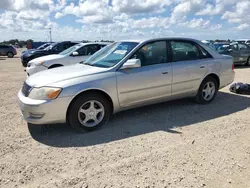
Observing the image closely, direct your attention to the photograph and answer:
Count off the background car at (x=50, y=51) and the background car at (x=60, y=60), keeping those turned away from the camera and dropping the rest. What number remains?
0

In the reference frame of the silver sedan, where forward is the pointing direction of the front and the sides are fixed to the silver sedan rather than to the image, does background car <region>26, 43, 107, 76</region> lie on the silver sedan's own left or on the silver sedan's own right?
on the silver sedan's own right

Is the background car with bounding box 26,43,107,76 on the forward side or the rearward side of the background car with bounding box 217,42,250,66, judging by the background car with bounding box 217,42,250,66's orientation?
on the forward side

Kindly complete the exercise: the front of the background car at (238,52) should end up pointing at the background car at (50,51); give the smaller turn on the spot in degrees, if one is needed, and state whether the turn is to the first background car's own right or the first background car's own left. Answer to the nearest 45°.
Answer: approximately 45° to the first background car's own right

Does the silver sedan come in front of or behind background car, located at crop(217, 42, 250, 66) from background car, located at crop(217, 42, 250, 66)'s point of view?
in front

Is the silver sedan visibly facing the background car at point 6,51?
no

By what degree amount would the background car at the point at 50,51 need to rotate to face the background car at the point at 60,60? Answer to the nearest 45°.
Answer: approximately 45° to its left

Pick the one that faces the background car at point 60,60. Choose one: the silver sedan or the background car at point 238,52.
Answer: the background car at point 238,52

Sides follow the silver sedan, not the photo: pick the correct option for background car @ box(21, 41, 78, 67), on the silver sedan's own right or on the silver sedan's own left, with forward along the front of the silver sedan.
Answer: on the silver sedan's own right

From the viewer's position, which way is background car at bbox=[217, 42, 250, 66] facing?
facing the viewer and to the left of the viewer

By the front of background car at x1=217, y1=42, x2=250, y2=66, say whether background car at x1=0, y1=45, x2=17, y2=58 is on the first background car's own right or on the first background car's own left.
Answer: on the first background car's own right

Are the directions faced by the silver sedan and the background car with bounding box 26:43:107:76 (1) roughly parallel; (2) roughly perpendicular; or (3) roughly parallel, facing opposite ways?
roughly parallel

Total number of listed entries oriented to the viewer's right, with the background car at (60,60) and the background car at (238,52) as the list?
0

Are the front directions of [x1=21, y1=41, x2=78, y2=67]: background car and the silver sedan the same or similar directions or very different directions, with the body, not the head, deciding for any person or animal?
same or similar directions

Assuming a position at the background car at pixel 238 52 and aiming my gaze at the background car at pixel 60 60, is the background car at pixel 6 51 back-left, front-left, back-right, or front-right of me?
front-right

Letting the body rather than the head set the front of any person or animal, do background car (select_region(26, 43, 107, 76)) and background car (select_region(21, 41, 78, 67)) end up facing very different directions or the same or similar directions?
same or similar directions

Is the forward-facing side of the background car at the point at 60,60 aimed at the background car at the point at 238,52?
no

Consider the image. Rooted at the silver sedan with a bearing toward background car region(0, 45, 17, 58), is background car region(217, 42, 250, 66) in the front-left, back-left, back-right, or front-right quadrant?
front-right

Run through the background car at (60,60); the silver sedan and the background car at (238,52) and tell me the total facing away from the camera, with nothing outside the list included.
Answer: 0
